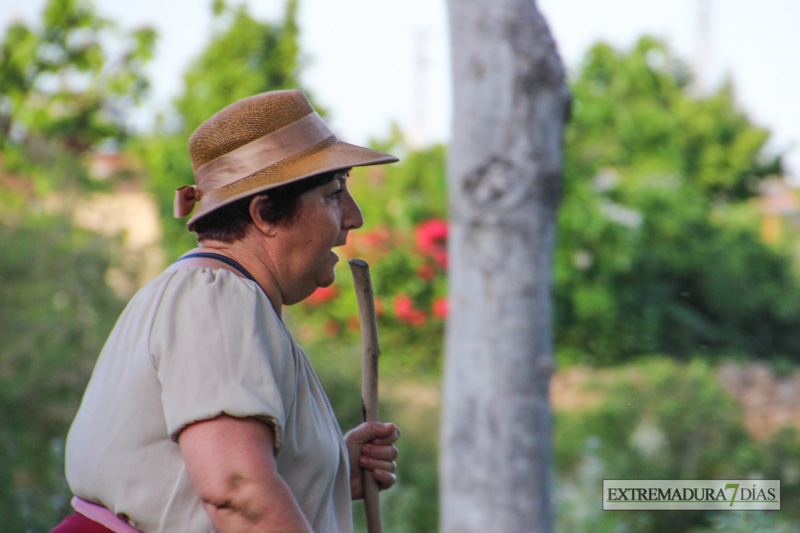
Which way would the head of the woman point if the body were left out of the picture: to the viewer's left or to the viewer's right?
to the viewer's right

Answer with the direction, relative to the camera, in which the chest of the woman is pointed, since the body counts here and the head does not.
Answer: to the viewer's right

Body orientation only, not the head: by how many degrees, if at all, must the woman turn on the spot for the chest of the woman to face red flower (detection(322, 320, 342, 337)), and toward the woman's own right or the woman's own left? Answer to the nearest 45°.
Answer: approximately 90° to the woman's own left

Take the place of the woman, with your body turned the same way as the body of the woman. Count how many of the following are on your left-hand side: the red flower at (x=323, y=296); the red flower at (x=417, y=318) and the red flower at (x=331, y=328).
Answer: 3

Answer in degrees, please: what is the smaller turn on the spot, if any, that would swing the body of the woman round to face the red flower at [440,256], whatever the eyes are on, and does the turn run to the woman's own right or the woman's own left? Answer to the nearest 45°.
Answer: approximately 90° to the woman's own left

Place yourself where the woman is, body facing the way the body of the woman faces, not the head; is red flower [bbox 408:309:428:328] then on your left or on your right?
on your left

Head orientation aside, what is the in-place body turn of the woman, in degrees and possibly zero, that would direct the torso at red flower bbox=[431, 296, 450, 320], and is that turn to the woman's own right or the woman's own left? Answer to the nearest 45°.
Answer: approximately 90° to the woman's own left

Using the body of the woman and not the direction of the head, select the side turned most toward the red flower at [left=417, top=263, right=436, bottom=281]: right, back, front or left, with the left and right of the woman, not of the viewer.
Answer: left
